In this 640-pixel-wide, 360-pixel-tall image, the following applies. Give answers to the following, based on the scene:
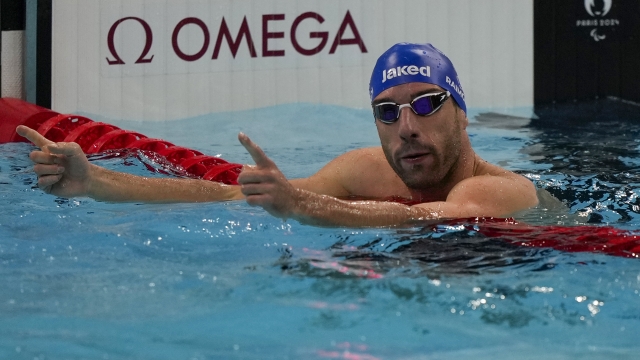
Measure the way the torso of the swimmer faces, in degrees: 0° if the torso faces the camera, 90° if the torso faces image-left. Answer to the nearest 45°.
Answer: approximately 45°

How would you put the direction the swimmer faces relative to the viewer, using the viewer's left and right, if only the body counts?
facing the viewer and to the left of the viewer
